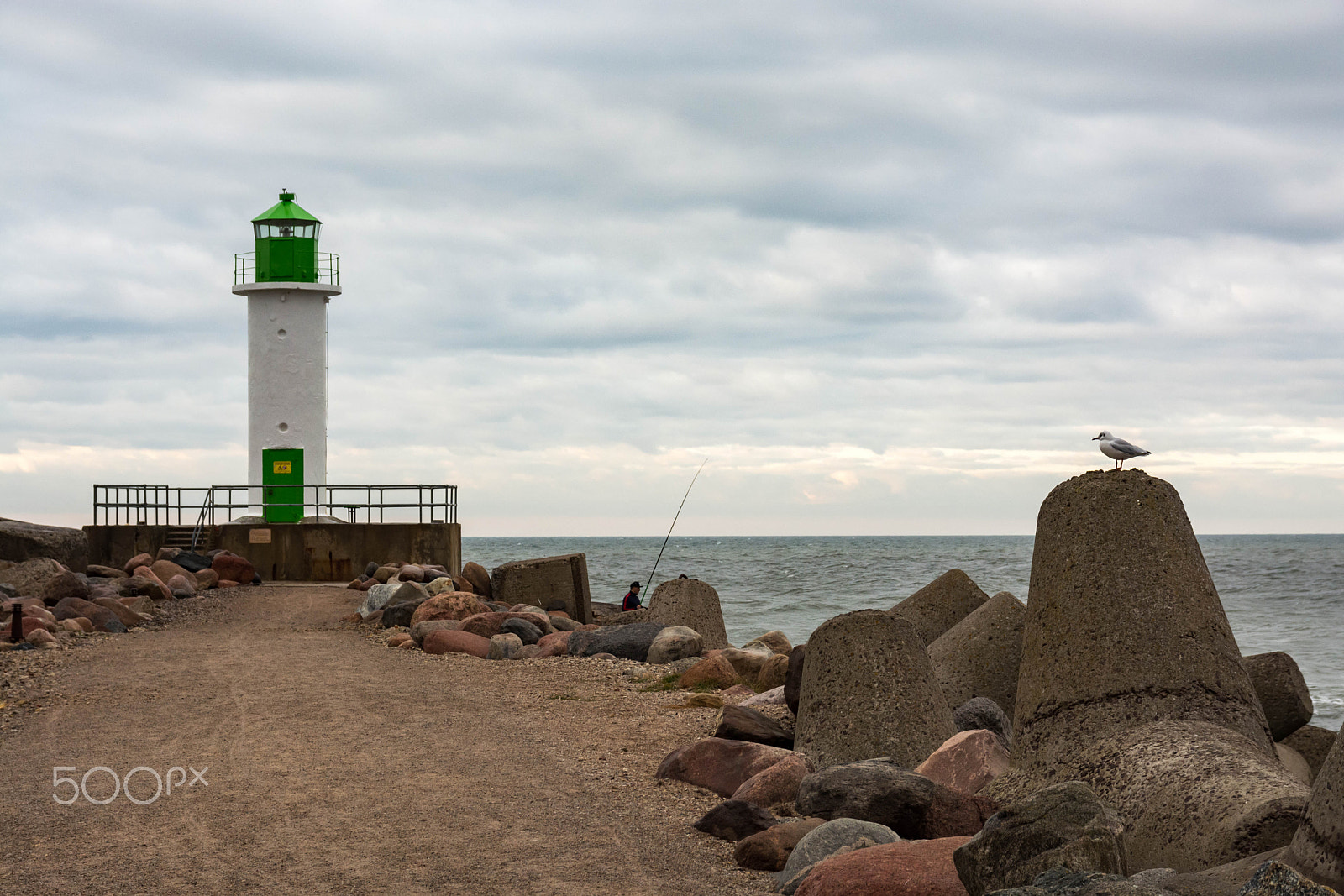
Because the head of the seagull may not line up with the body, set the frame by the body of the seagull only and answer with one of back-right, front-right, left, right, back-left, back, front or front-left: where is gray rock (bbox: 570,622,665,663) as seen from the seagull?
front-right

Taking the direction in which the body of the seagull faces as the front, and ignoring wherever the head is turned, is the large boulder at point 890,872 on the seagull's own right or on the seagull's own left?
on the seagull's own left

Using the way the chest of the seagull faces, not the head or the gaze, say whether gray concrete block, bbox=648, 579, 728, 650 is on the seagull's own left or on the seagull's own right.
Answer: on the seagull's own right

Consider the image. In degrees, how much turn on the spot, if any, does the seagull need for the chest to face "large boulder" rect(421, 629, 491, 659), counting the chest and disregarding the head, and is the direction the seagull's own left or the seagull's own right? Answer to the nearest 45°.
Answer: approximately 45° to the seagull's own right

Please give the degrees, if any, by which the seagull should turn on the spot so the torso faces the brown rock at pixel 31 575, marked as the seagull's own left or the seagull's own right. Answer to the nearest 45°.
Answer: approximately 45° to the seagull's own right

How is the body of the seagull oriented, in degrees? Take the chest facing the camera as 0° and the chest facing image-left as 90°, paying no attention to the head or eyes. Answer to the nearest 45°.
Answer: approximately 90°

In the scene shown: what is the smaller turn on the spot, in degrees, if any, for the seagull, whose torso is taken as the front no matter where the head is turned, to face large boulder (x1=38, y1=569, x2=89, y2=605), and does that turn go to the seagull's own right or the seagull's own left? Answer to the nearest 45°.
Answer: approximately 45° to the seagull's own right

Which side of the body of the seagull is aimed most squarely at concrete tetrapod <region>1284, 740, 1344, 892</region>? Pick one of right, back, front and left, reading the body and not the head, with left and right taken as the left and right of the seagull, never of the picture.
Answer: left
